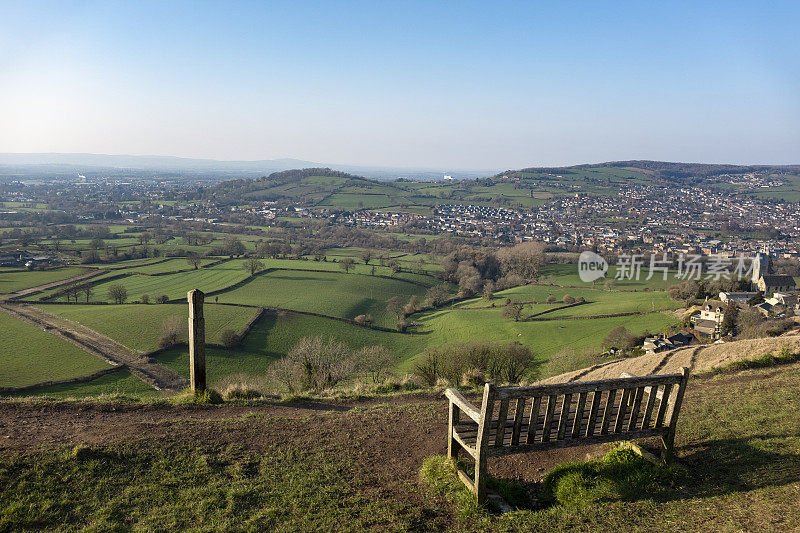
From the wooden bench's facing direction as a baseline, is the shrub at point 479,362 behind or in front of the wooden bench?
in front

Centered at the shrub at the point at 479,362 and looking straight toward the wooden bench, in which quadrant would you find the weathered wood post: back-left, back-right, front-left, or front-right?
front-right

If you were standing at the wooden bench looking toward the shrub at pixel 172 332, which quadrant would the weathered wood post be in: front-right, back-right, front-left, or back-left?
front-left

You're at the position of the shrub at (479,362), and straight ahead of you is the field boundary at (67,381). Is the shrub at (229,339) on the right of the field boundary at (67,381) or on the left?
right

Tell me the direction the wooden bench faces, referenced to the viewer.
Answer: facing away from the viewer and to the left of the viewer

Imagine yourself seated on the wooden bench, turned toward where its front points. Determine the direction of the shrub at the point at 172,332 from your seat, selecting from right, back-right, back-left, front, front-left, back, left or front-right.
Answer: front

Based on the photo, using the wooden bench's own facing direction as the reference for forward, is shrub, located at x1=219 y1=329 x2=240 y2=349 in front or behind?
in front
